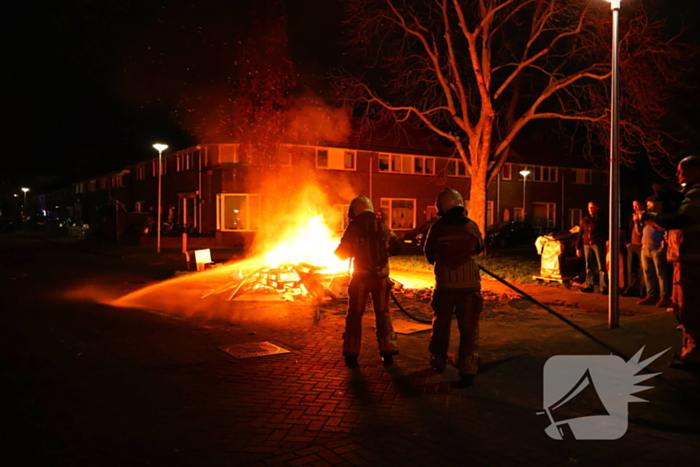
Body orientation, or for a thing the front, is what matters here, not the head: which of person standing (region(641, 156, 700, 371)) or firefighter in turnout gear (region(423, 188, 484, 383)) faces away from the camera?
the firefighter in turnout gear

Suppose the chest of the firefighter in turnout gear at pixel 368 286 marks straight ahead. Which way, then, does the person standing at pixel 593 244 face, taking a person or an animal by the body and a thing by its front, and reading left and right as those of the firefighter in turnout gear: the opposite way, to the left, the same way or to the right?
to the left

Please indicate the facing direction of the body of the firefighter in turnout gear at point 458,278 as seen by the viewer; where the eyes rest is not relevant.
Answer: away from the camera

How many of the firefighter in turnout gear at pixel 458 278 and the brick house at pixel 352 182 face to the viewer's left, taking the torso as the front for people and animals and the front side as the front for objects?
0

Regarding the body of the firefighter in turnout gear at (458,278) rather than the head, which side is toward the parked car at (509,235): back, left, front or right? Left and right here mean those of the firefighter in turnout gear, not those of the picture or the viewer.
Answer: front

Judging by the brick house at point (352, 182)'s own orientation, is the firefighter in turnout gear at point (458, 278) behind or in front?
in front

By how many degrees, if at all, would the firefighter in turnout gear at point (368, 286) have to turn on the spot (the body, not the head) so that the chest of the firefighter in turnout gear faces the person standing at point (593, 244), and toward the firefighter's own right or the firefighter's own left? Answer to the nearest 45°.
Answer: approximately 90° to the firefighter's own right

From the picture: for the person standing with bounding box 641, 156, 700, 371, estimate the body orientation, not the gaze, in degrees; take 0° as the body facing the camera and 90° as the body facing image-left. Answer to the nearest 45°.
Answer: approximately 90°

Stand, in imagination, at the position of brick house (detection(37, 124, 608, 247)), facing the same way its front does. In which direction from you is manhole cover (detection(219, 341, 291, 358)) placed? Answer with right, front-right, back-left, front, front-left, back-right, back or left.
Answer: front

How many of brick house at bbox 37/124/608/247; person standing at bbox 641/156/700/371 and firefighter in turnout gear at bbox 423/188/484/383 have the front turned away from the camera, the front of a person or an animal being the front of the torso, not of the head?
1

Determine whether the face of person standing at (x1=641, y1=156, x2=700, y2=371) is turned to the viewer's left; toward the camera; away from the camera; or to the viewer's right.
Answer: to the viewer's left

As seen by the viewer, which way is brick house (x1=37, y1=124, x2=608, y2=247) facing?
toward the camera

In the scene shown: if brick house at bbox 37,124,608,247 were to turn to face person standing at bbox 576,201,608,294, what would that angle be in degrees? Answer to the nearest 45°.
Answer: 0° — it already faces them

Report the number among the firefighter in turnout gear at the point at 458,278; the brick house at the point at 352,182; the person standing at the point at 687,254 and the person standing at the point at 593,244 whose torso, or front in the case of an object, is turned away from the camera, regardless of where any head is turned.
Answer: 1

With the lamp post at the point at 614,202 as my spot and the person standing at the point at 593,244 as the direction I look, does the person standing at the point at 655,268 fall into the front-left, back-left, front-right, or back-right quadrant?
front-right

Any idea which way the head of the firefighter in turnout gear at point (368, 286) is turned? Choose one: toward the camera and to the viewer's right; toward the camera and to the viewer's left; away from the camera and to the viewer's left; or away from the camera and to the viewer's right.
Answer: away from the camera and to the viewer's left

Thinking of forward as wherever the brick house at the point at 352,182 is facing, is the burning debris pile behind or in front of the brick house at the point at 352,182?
in front

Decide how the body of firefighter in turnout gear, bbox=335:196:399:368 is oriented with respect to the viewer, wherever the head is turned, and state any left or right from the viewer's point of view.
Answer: facing away from the viewer and to the left of the viewer

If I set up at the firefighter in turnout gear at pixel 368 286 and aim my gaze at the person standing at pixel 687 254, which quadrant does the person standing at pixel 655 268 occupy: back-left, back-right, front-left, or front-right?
front-left
